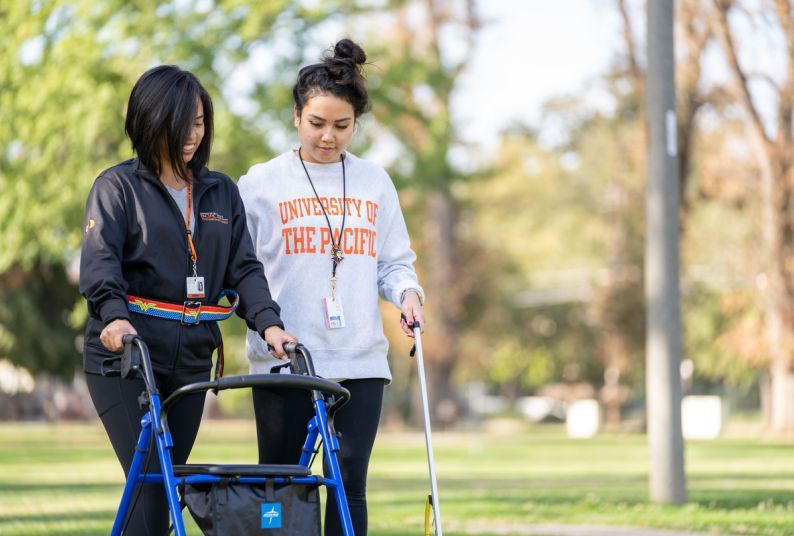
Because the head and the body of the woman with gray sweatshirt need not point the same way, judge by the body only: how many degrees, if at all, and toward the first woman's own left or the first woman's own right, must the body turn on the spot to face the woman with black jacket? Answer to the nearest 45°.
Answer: approximately 45° to the first woman's own right

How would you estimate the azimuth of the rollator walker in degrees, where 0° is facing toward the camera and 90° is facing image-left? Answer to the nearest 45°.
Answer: approximately 315°

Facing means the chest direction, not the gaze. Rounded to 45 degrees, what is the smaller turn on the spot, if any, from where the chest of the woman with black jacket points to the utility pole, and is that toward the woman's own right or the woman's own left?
approximately 90° to the woman's own left

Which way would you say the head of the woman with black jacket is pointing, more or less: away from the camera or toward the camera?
toward the camera

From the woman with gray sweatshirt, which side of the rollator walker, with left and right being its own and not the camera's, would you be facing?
left

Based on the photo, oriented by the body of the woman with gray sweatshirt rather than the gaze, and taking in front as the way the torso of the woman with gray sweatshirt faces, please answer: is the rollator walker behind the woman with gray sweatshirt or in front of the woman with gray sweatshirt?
in front

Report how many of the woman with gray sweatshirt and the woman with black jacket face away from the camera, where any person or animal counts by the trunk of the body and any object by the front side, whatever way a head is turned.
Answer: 0

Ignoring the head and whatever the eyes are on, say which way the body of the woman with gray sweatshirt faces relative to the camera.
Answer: toward the camera
